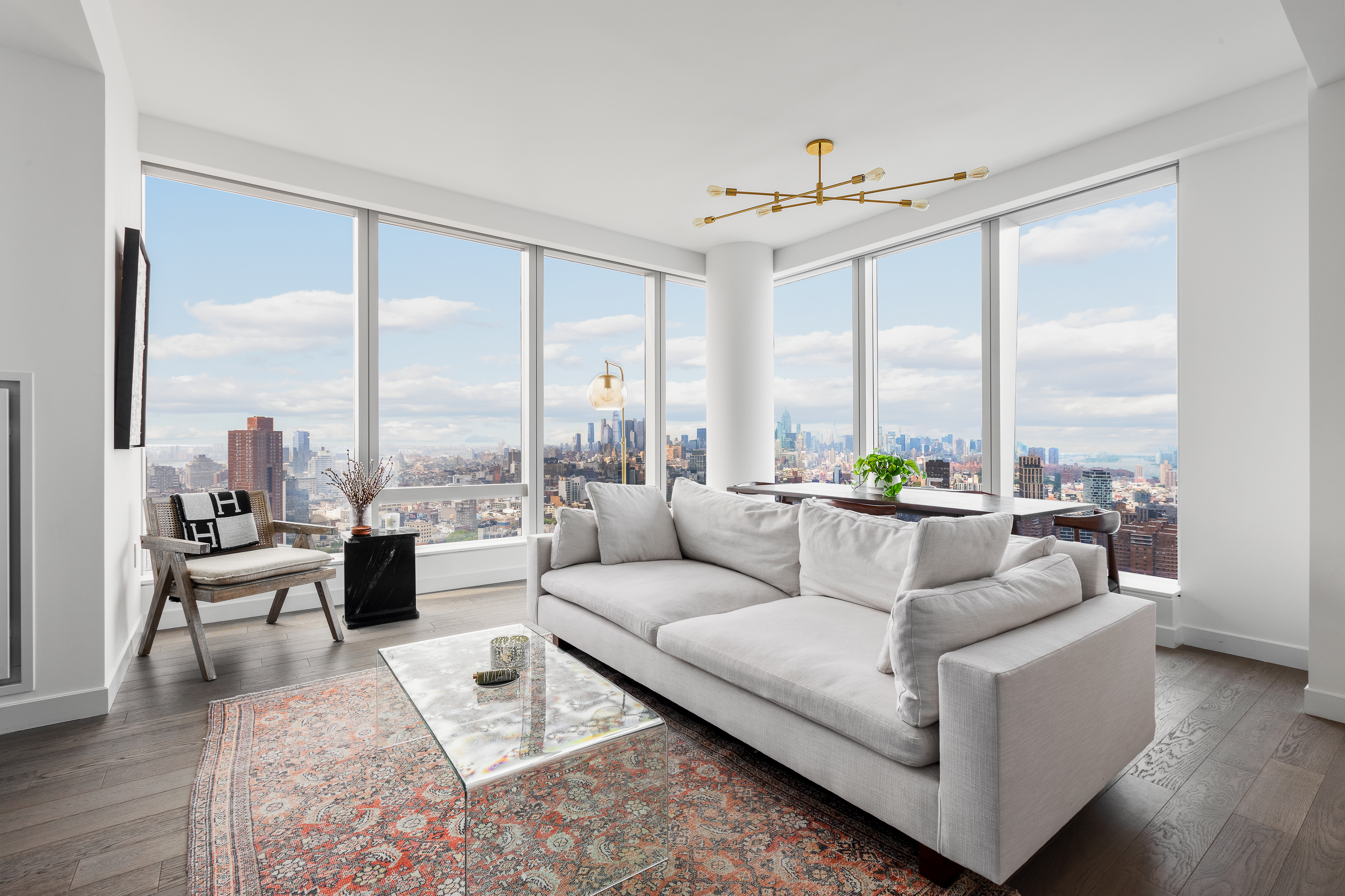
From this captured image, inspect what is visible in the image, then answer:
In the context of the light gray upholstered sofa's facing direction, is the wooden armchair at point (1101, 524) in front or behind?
behind

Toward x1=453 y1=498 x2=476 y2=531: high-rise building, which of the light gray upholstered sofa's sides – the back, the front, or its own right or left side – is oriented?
right

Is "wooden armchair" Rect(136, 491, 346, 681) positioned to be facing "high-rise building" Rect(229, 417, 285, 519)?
no

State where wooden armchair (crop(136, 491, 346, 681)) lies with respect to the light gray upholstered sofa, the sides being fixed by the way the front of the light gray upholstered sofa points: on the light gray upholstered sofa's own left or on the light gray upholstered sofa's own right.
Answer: on the light gray upholstered sofa's own right

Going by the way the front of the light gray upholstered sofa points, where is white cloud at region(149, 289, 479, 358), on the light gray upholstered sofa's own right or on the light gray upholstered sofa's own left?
on the light gray upholstered sofa's own right

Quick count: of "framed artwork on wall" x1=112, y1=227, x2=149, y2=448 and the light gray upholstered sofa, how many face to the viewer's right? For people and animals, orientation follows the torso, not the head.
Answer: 1

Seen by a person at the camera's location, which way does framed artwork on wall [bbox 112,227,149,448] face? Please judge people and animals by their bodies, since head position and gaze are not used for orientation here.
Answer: facing to the right of the viewer

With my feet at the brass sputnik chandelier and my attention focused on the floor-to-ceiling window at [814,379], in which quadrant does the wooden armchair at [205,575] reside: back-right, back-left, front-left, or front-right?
back-left

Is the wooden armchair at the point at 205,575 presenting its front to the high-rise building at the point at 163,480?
no

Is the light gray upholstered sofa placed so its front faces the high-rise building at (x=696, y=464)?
no

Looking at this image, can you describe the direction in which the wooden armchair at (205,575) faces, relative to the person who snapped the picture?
facing the viewer and to the right of the viewer

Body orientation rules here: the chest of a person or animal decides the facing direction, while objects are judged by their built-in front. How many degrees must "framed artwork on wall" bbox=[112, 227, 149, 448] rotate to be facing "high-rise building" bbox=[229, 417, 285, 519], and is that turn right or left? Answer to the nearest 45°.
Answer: approximately 45° to its left

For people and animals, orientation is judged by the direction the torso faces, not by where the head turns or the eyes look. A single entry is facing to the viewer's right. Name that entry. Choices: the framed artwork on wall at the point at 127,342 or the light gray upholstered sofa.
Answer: the framed artwork on wall

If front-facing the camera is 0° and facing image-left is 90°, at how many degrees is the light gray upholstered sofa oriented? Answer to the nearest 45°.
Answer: approximately 45°

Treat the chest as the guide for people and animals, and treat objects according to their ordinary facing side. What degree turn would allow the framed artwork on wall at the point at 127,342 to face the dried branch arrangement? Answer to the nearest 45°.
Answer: approximately 45° to its left
